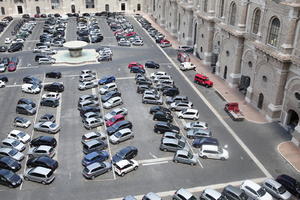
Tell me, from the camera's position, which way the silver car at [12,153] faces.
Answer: facing the viewer and to the right of the viewer

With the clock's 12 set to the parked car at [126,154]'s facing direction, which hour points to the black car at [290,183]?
The black car is roughly at 8 o'clock from the parked car.

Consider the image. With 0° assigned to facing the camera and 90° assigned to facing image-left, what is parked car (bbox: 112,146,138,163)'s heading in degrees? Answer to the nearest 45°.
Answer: approximately 45°

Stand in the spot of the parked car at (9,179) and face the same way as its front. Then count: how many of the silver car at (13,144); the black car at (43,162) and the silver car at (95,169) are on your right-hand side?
0

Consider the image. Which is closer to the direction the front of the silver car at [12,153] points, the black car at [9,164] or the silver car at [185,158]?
the silver car

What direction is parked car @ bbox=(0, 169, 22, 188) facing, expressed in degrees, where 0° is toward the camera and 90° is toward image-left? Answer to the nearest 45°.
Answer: approximately 315°

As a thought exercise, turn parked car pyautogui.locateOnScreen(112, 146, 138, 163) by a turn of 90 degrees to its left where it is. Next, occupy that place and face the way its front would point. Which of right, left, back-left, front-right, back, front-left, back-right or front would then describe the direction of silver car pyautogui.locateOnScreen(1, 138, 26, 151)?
back-right

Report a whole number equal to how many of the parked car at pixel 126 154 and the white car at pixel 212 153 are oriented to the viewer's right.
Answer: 1

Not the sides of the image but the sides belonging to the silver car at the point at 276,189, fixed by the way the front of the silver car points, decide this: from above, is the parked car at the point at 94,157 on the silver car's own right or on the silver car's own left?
on the silver car's own right

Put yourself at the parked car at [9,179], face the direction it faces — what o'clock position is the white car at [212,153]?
The white car is roughly at 11 o'clock from the parked car.

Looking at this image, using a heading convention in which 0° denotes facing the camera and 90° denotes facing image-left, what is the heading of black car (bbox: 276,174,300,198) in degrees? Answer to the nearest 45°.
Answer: approximately 315°

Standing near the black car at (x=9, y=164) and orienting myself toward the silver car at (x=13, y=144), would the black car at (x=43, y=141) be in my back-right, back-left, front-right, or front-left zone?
front-right

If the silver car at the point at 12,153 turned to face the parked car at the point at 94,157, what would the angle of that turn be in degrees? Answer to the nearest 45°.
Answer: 0° — it already faces it

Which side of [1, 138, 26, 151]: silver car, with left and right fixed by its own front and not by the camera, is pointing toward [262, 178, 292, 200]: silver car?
front

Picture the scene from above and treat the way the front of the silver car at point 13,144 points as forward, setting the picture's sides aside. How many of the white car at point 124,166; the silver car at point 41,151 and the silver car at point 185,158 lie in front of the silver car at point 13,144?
3

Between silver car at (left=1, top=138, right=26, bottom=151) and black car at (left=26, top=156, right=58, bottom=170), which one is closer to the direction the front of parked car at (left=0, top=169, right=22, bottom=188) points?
the black car

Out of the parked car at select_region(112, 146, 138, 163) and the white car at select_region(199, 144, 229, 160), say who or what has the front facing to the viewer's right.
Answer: the white car

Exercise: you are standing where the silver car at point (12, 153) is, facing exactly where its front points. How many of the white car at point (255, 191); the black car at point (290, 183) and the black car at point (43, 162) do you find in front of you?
3

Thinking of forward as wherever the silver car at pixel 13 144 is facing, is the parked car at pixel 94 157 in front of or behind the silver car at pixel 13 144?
in front

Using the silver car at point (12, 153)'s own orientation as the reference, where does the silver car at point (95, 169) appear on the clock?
the silver car at point (95, 169) is roughly at 12 o'clock from the silver car at point (12, 153).
